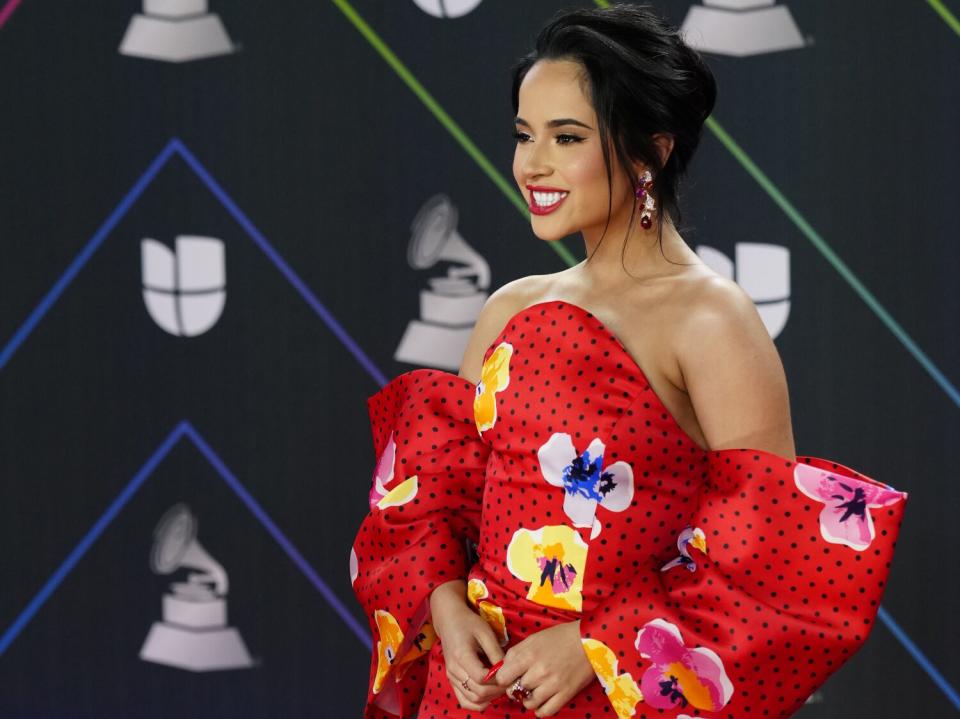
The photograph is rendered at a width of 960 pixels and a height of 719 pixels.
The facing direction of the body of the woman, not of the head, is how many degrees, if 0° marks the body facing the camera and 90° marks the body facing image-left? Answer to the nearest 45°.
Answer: approximately 45°
